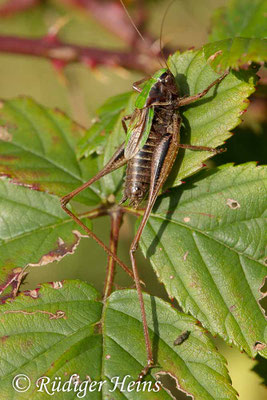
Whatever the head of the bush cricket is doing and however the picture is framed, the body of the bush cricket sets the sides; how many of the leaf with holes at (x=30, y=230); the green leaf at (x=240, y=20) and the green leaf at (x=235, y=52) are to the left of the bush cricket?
1

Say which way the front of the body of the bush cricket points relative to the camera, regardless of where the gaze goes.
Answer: away from the camera
